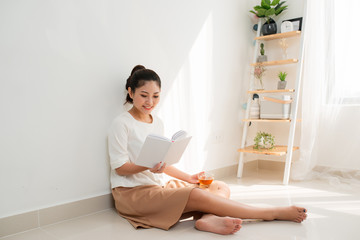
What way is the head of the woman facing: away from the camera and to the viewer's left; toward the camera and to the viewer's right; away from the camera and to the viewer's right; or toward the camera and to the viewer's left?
toward the camera and to the viewer's right

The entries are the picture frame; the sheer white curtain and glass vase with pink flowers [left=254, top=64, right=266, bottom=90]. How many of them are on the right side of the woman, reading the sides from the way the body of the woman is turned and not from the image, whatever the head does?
0

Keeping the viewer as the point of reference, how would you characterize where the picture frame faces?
facing the viewer and to the left of the viewer

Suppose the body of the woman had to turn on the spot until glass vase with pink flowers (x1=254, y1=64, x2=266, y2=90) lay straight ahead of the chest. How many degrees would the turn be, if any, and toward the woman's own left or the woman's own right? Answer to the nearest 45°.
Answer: approximately 90° to the woman's own left

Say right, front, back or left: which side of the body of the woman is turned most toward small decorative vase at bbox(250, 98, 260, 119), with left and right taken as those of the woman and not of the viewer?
left

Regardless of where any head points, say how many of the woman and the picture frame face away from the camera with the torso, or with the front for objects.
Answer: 0
